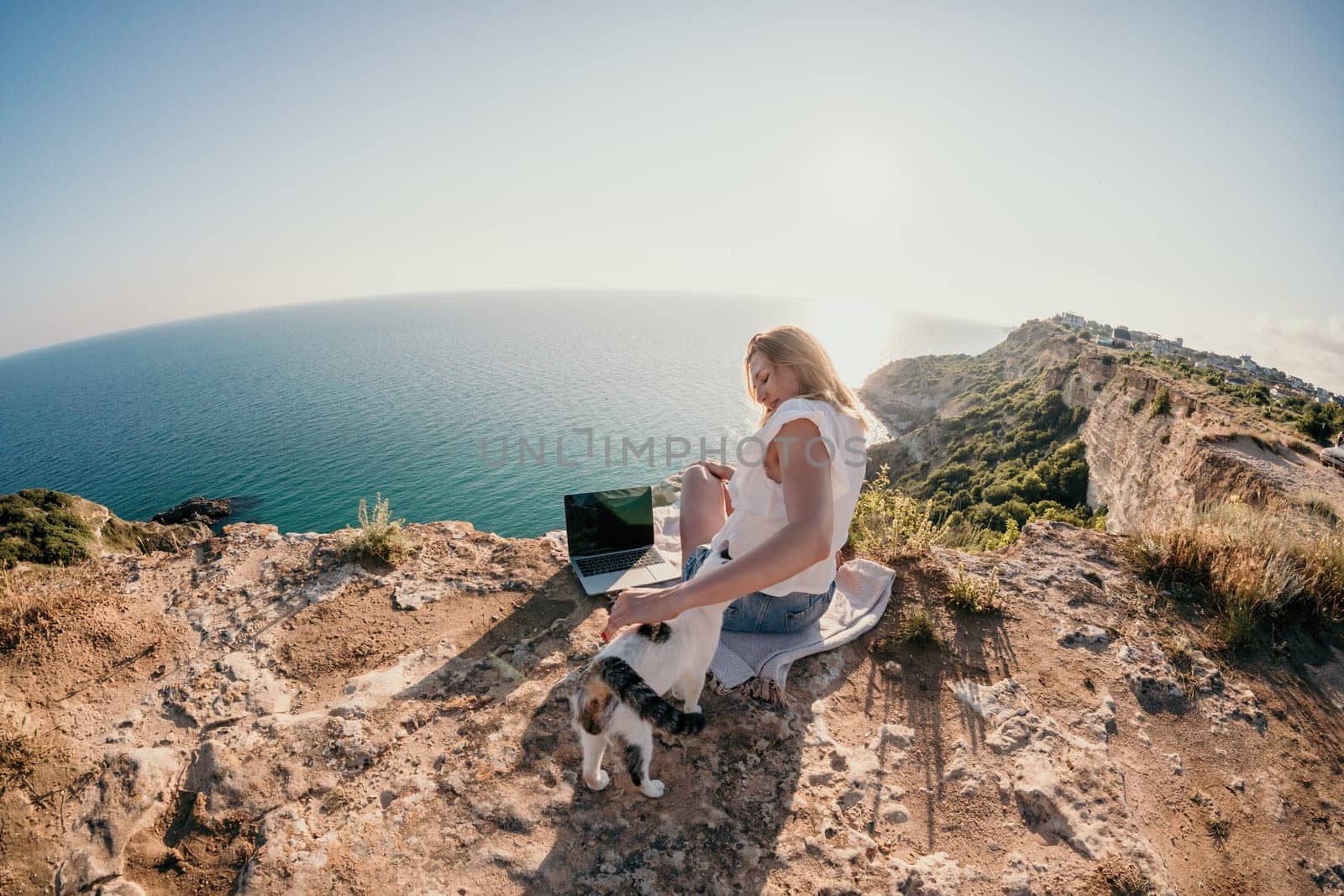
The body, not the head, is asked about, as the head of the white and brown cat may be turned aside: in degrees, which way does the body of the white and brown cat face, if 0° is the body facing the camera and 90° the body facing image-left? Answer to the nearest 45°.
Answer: approximately 225°

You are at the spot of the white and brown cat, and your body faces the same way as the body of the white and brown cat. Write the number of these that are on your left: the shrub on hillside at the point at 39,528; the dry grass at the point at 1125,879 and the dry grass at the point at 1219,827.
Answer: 1

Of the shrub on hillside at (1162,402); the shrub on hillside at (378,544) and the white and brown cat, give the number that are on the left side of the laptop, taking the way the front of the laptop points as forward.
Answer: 1

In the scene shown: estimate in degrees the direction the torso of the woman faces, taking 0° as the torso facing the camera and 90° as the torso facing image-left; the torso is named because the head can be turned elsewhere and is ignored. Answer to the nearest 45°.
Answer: approximately 90°

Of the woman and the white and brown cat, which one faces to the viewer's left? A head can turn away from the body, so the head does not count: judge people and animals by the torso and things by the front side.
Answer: the woman

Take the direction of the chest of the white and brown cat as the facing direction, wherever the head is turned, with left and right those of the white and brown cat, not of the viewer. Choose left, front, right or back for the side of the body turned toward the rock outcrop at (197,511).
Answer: left
